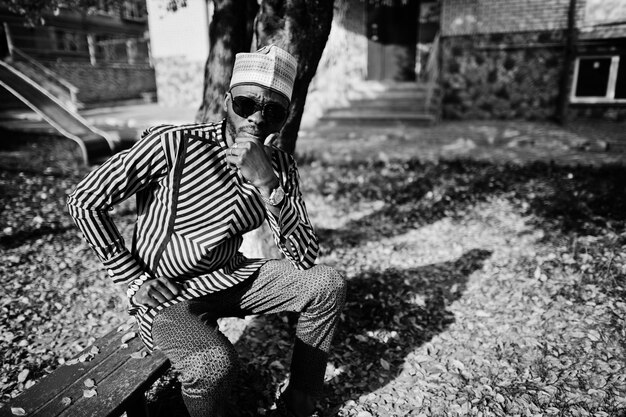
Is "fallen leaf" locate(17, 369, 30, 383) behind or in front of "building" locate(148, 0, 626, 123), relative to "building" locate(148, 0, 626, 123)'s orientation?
in front

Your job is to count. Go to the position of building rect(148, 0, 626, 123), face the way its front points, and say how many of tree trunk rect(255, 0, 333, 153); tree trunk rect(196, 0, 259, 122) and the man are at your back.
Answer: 0

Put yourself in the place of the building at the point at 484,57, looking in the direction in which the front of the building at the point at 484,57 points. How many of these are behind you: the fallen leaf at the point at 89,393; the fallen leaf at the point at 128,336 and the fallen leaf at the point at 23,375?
0

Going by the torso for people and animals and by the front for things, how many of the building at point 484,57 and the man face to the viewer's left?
0

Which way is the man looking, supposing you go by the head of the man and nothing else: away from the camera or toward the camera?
toward the camera

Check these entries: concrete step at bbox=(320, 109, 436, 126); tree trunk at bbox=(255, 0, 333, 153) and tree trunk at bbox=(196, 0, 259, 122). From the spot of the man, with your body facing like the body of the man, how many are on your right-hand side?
0

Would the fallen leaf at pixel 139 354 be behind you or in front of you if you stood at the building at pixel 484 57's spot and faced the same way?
in front

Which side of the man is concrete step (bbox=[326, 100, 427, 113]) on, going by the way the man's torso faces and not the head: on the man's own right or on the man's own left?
on the man's own left

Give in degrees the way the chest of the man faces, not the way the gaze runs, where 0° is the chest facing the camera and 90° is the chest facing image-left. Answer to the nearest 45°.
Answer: approximately 315°

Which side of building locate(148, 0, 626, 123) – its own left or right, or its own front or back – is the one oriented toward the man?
front

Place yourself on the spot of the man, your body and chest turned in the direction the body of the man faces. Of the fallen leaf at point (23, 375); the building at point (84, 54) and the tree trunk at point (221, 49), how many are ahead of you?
0

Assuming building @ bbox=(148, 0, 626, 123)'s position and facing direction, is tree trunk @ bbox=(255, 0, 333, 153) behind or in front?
in front

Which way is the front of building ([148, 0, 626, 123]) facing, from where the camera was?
facing the viewer
